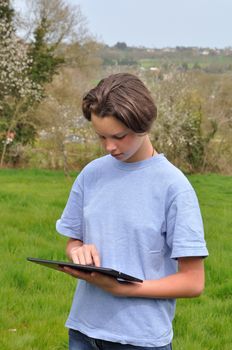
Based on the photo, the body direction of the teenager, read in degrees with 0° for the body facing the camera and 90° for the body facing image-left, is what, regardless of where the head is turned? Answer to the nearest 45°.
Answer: approximately 45°

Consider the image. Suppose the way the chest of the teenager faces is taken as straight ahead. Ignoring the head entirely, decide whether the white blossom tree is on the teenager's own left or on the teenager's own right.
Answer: on the teenager's own right

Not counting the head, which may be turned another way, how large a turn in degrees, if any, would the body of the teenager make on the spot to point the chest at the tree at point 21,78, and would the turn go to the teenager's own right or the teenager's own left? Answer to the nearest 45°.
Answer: approximately 135° to the teenager's own right
